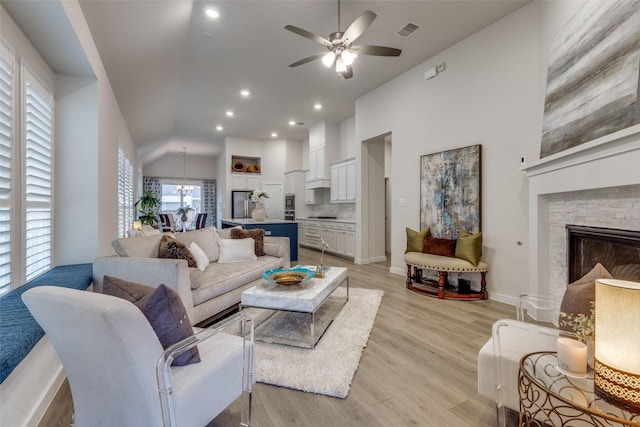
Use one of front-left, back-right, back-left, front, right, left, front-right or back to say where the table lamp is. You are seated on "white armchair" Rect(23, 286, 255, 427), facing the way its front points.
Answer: right

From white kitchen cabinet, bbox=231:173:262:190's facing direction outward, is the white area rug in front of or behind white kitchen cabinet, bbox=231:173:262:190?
in front

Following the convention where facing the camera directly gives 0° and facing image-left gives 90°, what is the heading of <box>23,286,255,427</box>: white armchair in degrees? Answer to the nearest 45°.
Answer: approximately 225°

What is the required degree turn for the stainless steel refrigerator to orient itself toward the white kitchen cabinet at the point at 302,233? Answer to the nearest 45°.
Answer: approximately 45° to its left

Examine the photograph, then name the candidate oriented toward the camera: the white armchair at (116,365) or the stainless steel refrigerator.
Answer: the stainless steel refrigerator

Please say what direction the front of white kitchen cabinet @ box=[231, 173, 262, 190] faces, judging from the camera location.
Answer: facing the viewer

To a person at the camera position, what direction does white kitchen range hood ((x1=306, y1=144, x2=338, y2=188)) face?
facing the viewer and to the left of the viewer

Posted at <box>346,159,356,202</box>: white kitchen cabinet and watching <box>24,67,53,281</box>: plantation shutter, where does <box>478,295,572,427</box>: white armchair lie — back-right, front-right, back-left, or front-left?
front-left

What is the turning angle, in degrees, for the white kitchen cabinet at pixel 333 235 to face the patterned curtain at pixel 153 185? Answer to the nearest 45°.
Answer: approximately 90° to its right

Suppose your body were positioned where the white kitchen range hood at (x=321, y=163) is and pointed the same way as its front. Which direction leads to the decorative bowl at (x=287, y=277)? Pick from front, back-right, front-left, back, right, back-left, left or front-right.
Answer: front-left

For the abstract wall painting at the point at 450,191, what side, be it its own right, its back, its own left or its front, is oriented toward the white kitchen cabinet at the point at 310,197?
right

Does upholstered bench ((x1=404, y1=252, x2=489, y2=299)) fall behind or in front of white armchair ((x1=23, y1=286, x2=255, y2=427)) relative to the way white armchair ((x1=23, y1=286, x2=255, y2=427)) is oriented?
in front

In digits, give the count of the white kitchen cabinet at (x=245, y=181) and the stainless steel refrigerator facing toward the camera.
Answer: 2

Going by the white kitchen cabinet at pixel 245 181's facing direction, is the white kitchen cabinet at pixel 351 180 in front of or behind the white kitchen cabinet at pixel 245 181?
in front

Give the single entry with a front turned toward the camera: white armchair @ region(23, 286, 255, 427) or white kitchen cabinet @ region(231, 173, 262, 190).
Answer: the white kitchen cabinet

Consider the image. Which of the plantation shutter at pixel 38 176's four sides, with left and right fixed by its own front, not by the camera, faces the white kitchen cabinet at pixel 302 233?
left

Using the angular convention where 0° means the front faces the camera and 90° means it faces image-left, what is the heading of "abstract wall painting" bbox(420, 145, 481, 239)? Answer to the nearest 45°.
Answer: approximately 45°

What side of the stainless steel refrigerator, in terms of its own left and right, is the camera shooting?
front

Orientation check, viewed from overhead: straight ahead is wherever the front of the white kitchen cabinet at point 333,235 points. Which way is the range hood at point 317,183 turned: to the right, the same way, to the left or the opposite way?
the same way

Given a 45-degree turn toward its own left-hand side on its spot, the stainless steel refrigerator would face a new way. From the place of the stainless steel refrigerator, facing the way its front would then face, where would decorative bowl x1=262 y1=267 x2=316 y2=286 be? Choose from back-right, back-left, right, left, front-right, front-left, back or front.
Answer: front-right

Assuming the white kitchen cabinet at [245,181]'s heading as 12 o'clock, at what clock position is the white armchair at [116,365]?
The white armchair is roughly at 12 o'clock from the white kitchen cabinet.
